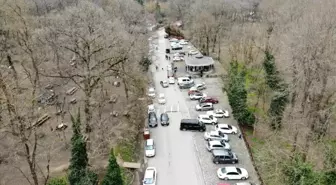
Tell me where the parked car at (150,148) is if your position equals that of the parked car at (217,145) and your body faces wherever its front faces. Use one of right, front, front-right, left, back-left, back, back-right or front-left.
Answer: back

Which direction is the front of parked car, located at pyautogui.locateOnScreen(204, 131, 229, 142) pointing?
to the viewer's right

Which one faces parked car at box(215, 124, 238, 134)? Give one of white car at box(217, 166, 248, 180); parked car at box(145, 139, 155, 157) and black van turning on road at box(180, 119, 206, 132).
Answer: black van turning on road at box(180, 119, 206, 132)

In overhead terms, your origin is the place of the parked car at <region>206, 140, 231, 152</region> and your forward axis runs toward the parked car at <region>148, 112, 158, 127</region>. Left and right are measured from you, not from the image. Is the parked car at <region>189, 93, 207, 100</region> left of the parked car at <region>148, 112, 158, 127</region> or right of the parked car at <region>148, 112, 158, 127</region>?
right

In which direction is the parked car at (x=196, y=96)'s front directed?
to the viewer's right

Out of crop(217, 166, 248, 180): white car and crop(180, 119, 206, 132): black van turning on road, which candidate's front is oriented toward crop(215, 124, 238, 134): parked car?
crop(180, 119, 206, 132): black van turning on road

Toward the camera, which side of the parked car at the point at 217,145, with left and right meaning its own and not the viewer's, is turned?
right

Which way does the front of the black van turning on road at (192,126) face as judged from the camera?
facing to the right of the viewer

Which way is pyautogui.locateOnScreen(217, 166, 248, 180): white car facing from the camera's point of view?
to the viewer's right
